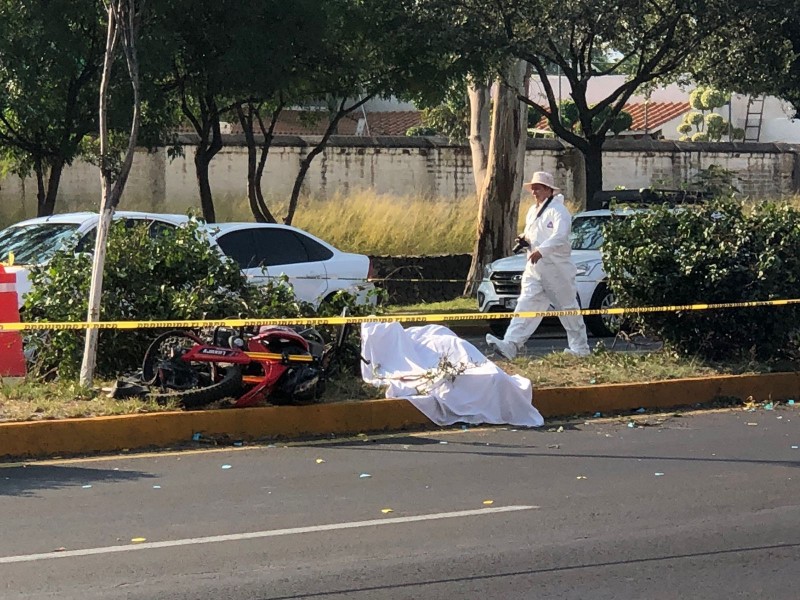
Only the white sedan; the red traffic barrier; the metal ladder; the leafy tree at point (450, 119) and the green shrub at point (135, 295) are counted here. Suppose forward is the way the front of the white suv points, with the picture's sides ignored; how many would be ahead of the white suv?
3

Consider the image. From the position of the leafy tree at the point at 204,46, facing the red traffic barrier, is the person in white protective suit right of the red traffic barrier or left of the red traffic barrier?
left

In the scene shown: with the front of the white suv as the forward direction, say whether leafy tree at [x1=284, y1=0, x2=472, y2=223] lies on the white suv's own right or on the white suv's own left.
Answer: on the white suv's own right

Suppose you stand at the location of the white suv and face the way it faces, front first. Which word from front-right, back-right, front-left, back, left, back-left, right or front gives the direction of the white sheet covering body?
front-left

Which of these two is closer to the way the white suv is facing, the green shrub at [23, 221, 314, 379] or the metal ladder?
the green shrub

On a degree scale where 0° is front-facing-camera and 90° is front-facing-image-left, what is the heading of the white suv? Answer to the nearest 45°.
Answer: approximately 45°

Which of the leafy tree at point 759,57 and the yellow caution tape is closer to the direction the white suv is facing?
the yellow caution tape

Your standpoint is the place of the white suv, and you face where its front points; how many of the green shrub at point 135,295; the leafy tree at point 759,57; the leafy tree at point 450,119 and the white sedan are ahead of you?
2

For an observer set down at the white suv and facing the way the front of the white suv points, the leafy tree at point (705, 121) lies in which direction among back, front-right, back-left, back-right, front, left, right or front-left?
back-right

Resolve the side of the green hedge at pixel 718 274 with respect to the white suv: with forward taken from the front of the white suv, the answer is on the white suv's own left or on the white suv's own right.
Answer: on the white suv's own left

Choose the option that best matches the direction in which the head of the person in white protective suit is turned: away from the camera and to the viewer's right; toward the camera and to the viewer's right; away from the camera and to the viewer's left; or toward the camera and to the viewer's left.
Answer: toward the camera and to the viewer's left

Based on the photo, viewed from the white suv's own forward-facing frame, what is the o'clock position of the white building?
The white building is roughly at 5 o'clock from the white suv.

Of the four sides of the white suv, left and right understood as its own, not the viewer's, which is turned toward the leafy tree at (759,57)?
back

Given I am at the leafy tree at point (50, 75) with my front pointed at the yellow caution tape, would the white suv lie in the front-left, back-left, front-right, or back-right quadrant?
front-left
